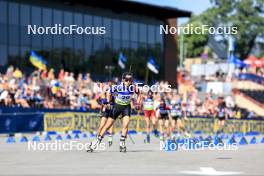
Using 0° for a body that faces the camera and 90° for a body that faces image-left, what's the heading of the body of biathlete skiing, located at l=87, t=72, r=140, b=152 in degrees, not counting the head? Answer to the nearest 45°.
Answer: approximately 0°

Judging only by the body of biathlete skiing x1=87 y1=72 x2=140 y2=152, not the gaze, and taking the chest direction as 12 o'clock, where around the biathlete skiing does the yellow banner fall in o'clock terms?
The yellow banner is roughly at 6 o'clock from the biathlete skiing.

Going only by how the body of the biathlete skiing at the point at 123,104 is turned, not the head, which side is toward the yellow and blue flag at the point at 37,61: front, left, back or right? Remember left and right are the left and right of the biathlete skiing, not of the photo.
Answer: back
